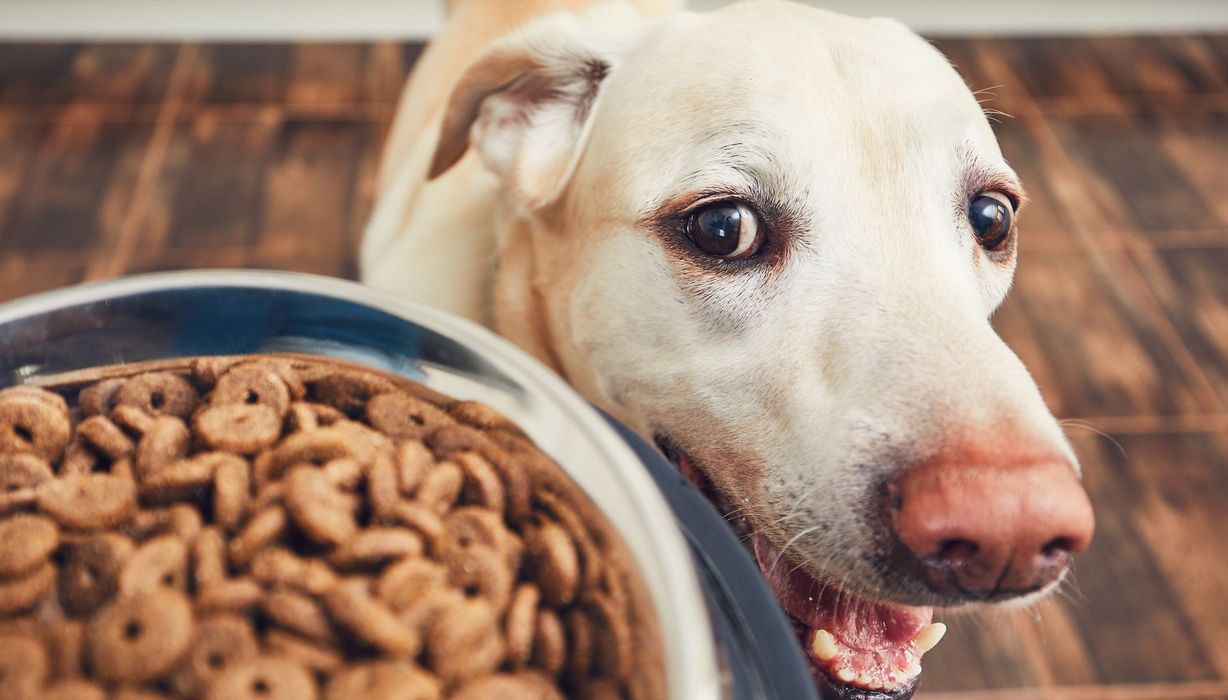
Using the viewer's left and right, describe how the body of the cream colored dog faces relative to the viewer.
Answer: facing the viewer and to the right of the viewer
